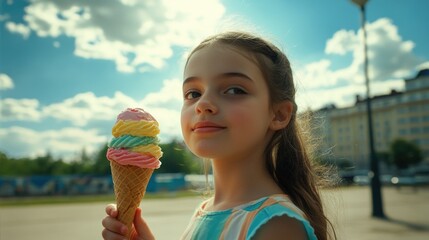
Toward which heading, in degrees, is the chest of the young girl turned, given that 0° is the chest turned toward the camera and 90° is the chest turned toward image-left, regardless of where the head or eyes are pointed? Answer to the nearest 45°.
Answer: approximately 45°

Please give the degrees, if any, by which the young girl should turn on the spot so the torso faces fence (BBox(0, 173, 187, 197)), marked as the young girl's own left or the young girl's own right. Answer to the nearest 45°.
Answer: approximately 135° to the young girl's own right
